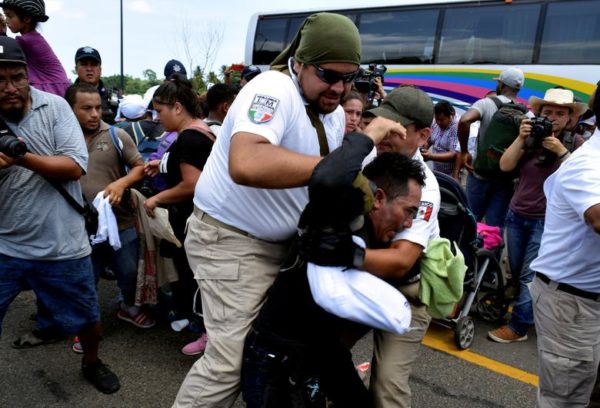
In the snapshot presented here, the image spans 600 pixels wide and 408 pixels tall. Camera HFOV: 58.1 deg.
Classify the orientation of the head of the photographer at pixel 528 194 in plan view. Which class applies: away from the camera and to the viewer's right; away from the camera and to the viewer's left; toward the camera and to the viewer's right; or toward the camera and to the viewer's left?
toward the camera and to the viewer's left

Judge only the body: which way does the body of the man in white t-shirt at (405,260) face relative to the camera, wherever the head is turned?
to the viewer's left

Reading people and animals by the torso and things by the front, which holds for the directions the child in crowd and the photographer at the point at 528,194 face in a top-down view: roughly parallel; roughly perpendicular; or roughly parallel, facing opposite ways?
roughly parallel

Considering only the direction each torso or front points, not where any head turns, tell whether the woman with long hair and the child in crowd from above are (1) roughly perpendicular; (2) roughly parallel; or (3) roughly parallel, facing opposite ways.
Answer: roughly parallel

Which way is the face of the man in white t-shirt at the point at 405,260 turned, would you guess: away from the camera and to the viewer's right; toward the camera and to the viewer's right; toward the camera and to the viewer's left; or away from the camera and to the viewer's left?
toward the camera and to the viewer's left

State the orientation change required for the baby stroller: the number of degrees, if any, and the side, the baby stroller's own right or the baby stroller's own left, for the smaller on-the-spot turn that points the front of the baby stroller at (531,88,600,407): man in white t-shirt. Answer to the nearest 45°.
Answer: approximately 45° to the baby stroller's own left

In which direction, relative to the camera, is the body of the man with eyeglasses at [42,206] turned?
toward the camera

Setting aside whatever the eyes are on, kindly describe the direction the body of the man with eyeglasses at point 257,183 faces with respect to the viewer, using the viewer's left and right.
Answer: facing the viewer and to the right of the viewer

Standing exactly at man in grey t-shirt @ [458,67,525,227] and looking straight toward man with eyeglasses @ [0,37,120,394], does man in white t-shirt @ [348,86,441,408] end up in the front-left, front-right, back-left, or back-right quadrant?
front-left

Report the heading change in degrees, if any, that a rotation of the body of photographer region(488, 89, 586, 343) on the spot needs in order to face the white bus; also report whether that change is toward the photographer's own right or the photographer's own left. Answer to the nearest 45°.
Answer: approximately 135° to the photographer's own right

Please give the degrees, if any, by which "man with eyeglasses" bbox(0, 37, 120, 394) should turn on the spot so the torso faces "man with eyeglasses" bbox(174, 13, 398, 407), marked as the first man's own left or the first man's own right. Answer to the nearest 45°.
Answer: approximately 45° to the first man's own left

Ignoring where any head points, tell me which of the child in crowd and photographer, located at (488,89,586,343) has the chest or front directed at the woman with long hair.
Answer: the photographer

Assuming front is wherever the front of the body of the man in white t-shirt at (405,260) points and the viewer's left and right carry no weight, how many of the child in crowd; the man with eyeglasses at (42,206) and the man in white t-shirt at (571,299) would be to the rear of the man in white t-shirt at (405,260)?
1
